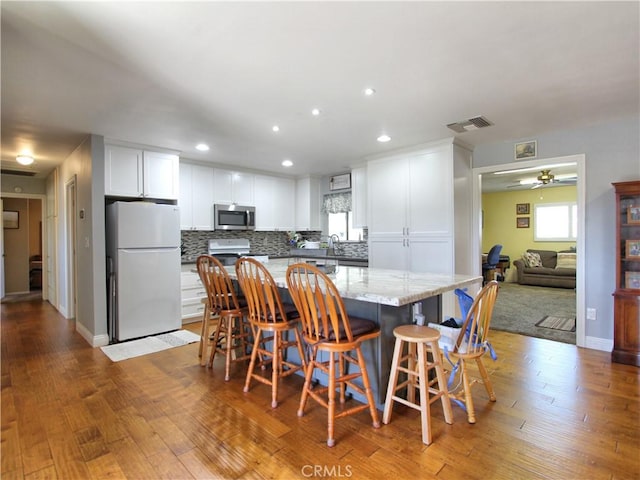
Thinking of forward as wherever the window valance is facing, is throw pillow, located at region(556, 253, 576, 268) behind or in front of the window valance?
behind

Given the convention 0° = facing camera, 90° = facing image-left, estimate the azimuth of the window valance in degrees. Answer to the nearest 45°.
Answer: approximately 45°

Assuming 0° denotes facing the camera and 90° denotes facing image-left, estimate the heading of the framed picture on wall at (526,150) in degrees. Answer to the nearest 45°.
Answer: approximately 45°

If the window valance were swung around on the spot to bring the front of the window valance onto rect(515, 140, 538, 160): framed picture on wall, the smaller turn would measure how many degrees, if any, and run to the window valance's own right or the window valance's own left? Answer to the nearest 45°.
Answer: approximately 90° to the window valance's own left

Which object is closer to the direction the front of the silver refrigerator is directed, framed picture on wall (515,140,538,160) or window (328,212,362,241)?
the framed picture on wall

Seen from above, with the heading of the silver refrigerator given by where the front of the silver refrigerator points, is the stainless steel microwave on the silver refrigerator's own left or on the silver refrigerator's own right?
on the silver refrigerator's own left

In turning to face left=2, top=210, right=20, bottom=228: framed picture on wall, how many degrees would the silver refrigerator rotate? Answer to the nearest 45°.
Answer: approximately 180°
